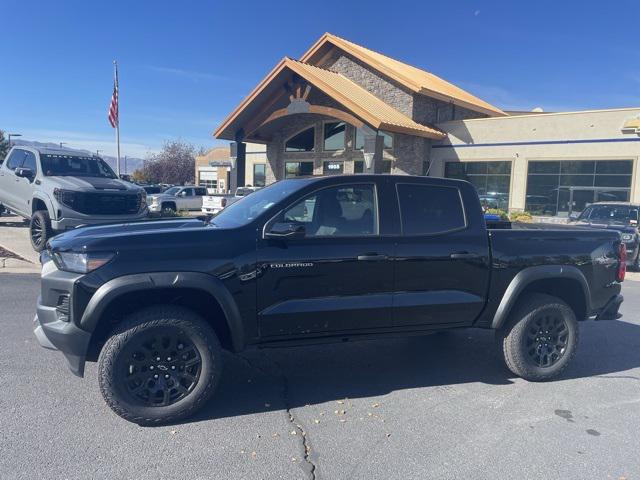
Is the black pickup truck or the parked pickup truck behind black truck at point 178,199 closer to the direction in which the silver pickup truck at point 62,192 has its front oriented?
the black pickup truck

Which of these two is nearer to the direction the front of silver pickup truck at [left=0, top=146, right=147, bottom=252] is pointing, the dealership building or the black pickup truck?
the black pickup truck

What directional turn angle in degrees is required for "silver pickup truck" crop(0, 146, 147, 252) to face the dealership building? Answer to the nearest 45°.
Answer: approximately 90° to its left

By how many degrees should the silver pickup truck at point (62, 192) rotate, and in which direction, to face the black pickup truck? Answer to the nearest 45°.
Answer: approximately 45° to its right

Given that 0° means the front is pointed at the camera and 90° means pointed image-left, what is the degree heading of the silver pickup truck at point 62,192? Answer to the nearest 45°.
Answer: approximately 315°

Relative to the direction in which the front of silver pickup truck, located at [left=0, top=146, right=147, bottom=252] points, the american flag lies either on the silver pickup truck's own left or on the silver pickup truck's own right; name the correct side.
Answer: on the silver pickup truck's own left

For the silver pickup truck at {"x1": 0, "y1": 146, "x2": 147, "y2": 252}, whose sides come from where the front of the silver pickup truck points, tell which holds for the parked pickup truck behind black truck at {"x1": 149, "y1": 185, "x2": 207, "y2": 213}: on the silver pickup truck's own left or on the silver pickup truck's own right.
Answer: on the silver pickup truck's own left
